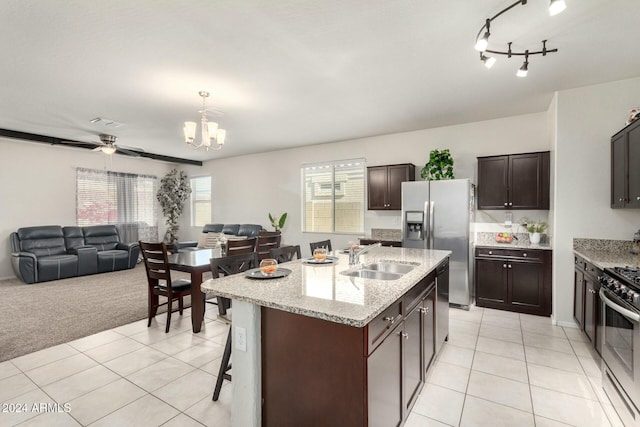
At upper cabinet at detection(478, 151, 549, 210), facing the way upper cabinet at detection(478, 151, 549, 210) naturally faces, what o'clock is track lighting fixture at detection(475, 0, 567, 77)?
The track lighting fixture is roughly at 12 o'clock from the upper cabinet.

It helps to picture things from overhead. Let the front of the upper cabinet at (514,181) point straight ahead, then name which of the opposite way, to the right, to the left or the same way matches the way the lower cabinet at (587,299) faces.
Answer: to the right

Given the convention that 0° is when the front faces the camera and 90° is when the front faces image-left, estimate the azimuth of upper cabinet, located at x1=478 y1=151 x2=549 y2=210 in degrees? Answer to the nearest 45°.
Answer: approximately 0°

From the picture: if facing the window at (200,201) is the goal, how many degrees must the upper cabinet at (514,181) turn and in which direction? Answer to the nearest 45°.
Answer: approximately 90° to its right

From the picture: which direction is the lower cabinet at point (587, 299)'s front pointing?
to the viewer's left

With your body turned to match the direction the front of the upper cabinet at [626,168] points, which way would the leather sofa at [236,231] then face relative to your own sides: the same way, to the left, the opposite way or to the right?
to the left

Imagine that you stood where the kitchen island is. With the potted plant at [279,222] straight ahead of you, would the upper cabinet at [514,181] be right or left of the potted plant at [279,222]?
right

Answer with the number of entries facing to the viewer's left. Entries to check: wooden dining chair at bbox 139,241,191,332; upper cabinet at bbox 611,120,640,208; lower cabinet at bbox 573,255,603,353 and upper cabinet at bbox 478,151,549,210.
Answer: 2

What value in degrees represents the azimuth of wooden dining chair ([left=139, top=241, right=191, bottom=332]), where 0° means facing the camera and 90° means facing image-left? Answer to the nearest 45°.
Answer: approximately 225°

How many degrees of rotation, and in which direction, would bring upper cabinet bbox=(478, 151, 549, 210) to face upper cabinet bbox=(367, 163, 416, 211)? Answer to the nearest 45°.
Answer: approximately 90° to its right

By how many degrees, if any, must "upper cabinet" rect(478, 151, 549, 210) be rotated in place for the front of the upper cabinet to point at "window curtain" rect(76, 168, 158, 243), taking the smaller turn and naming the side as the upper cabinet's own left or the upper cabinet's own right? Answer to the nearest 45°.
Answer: approximately 90° to the upper cabinet's own right

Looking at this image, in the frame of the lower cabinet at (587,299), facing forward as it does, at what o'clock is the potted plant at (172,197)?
The potted plant is roughly at 12 o'clock from the lower cabinet.
